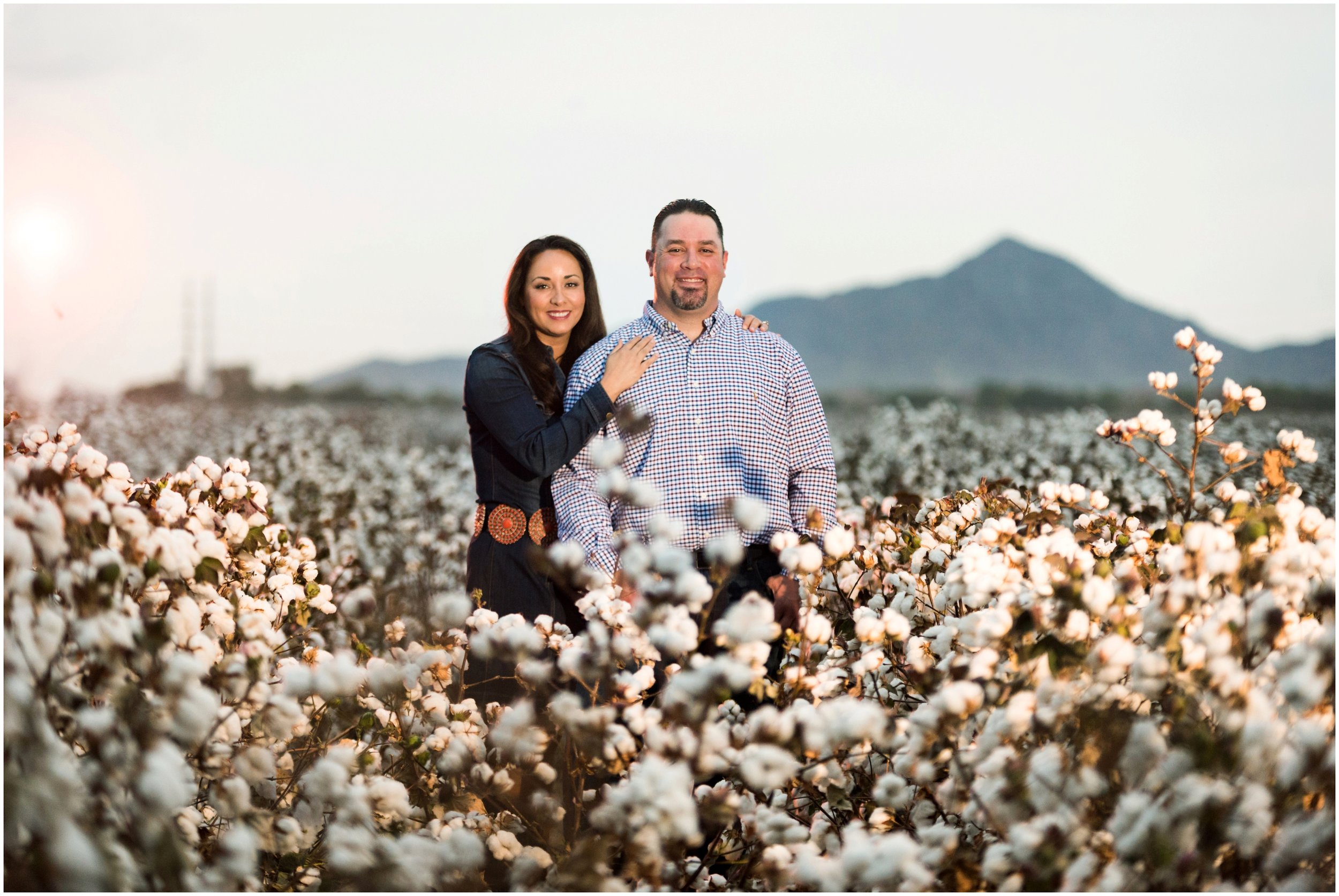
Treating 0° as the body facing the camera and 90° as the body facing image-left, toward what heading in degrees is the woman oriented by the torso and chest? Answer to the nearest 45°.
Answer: approximately 315°

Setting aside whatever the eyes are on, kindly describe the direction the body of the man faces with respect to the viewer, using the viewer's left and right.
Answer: facing the viewer

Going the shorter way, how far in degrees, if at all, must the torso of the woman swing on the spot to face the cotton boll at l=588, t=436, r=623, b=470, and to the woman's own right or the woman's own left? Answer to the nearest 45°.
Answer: approximately 45° to the woman's own right

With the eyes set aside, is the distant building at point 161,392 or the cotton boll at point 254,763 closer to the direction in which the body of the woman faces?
the cotton boll

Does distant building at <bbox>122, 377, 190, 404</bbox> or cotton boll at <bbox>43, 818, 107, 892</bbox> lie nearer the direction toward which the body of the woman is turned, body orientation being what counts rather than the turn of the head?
the cotton boll

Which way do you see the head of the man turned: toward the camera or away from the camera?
toward the camera

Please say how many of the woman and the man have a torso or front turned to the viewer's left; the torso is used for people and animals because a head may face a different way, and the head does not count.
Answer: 0

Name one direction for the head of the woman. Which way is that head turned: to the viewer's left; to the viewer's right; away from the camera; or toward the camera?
toward the camera
